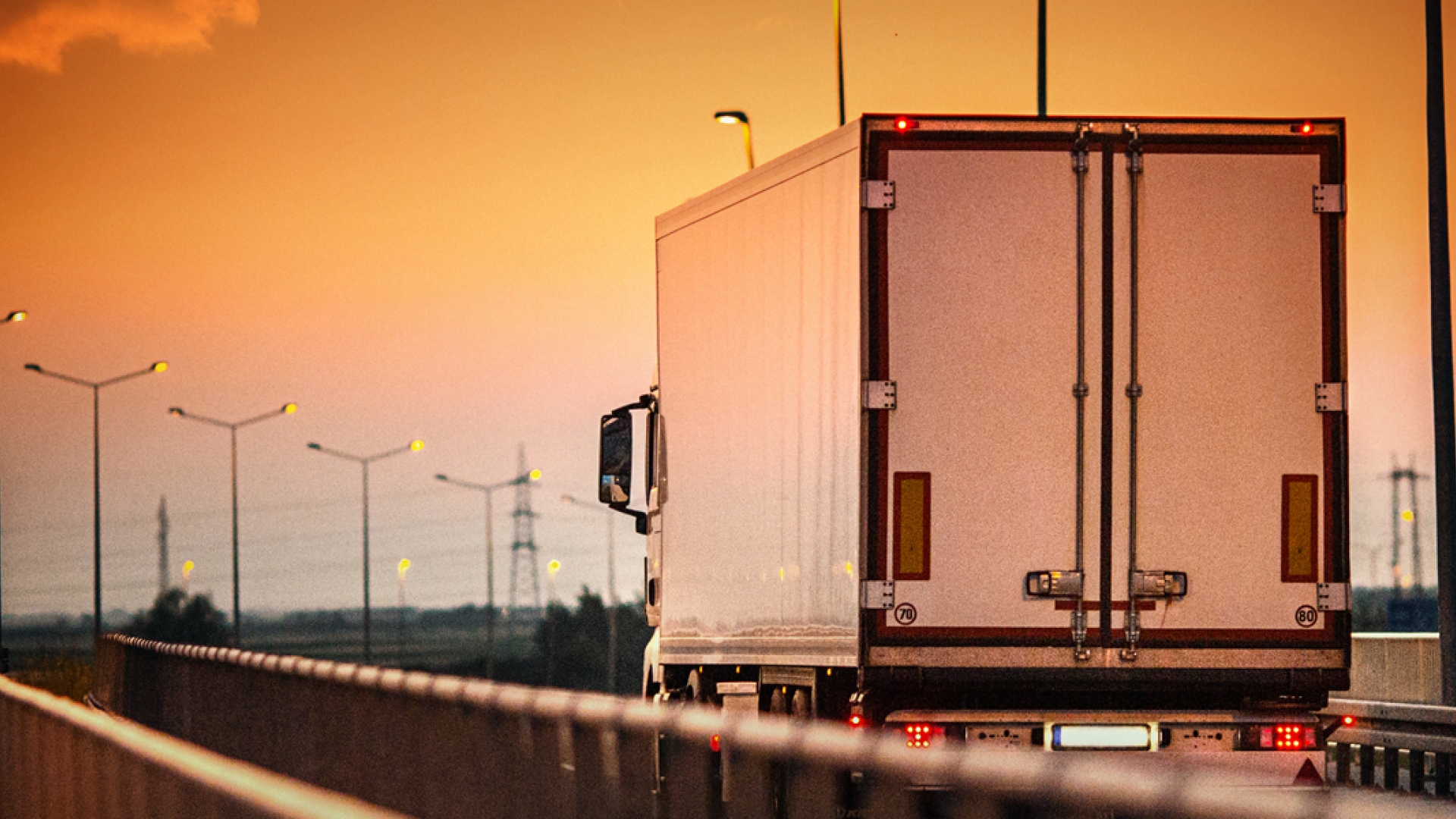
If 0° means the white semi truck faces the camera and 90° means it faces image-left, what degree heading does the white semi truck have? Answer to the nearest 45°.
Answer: approximately 180°

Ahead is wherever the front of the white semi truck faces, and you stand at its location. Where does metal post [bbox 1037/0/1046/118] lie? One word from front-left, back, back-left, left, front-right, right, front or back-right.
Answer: front

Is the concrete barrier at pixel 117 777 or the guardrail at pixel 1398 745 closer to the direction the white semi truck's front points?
the guardrail

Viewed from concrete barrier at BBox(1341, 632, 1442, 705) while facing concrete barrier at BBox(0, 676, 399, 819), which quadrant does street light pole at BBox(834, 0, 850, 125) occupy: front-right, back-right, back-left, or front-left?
back-right

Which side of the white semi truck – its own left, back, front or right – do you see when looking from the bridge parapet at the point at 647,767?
back

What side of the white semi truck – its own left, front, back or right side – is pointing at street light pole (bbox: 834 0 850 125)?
front
